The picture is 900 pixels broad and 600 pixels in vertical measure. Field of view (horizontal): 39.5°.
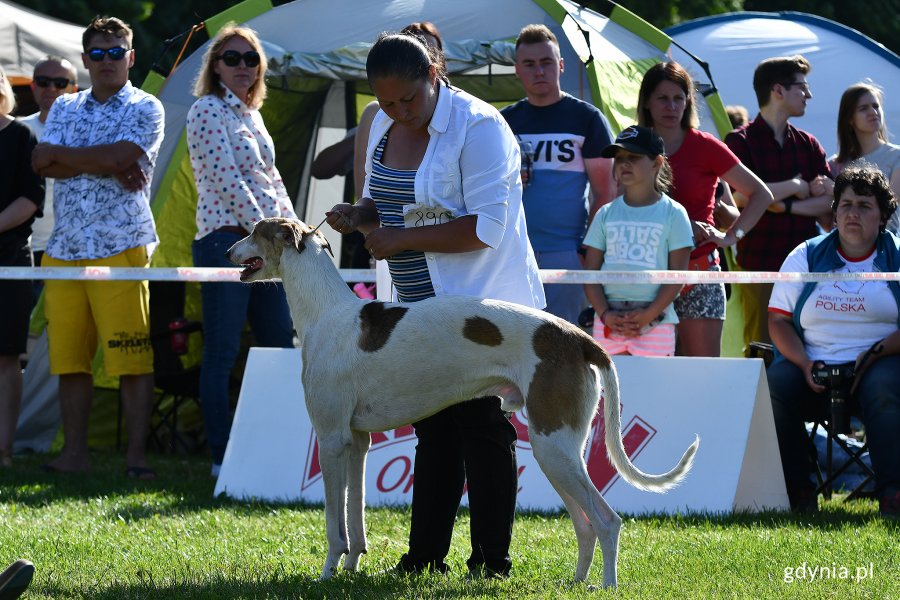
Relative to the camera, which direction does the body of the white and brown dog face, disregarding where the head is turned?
to the viewer's left

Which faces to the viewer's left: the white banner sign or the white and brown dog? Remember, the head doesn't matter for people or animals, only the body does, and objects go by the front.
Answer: the white and brown dog

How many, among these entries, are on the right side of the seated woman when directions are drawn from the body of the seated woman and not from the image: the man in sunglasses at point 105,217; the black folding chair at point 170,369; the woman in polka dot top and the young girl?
4

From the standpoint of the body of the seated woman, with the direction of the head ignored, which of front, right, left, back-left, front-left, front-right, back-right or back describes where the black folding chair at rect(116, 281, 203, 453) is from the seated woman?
right

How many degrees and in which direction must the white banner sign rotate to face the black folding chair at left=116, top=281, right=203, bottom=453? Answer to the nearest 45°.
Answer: approximately 135° to its right

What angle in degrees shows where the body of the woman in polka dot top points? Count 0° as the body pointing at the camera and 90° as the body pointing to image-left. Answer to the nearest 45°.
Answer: approximately 315°

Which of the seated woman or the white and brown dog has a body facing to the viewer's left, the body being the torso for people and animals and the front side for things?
the white and brown dog

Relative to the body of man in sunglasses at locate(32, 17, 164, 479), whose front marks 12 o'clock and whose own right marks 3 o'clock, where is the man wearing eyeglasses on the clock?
The man wearing eyeglasses is roughly at 9 o'clock from the man in sunglasses.

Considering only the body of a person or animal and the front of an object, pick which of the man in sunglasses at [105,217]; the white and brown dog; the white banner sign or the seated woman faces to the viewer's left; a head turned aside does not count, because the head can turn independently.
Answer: the white and brown dog

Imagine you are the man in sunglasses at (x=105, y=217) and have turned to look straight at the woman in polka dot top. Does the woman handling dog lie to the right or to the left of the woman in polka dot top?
right
